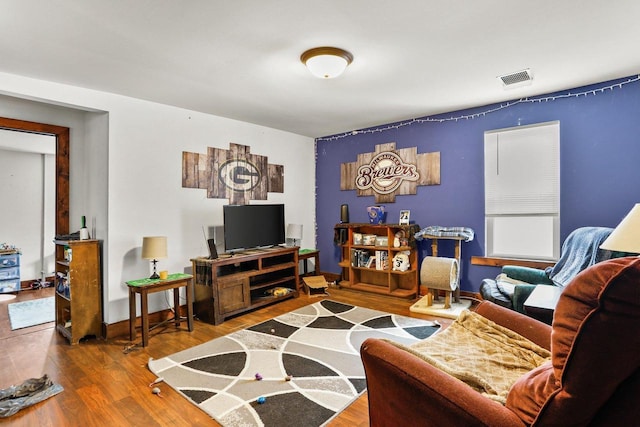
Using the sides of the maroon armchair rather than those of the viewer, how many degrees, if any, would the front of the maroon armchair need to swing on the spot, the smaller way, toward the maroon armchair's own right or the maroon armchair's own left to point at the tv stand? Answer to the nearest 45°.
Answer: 0° — it already faces it

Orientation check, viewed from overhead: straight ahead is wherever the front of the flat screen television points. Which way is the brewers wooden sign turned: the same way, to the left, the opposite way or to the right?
to the right

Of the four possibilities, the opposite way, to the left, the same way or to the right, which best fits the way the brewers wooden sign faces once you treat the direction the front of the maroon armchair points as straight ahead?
to the left

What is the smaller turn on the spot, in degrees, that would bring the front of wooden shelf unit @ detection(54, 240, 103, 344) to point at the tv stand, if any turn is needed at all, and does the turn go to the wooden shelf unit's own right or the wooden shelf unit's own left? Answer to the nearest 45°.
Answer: approximately 135° to the wooden shelf unit's own left

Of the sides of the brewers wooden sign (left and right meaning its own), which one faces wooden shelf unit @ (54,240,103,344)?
front

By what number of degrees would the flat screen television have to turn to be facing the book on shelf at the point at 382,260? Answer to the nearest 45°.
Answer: approximately 45° to its left

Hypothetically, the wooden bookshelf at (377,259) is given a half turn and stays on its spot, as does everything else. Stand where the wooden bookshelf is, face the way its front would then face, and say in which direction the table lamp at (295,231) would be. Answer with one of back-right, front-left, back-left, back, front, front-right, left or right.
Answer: back-left

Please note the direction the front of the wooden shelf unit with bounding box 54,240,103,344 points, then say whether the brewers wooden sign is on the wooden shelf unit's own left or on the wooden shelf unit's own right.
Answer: on the wooden shelf unit's own left

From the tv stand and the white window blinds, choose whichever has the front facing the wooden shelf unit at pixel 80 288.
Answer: the white window blinds

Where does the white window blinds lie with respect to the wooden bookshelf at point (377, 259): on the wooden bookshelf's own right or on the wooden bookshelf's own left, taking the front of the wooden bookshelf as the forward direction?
on the wooden bookshelf's own left

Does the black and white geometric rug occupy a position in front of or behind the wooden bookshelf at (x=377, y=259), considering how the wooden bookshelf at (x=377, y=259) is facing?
in front

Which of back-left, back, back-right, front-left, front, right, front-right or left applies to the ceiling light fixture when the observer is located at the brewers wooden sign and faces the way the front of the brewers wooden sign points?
front-left

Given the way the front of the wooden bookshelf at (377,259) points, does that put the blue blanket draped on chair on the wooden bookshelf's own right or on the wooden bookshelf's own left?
on the wooden bookshelf's own left
